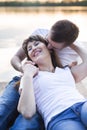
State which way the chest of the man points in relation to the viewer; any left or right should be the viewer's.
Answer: facing the viewer and to the left of the viewer
